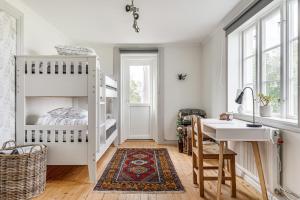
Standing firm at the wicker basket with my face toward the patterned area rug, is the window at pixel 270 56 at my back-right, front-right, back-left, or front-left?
front-right

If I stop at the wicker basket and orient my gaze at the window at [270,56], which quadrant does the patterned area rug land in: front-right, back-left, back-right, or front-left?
front-left

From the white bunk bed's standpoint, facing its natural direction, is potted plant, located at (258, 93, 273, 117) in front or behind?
in front

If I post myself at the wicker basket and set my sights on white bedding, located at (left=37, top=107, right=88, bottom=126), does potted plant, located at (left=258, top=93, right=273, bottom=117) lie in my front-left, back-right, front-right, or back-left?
front-right

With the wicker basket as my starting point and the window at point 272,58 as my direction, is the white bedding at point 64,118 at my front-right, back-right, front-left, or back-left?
front-left
